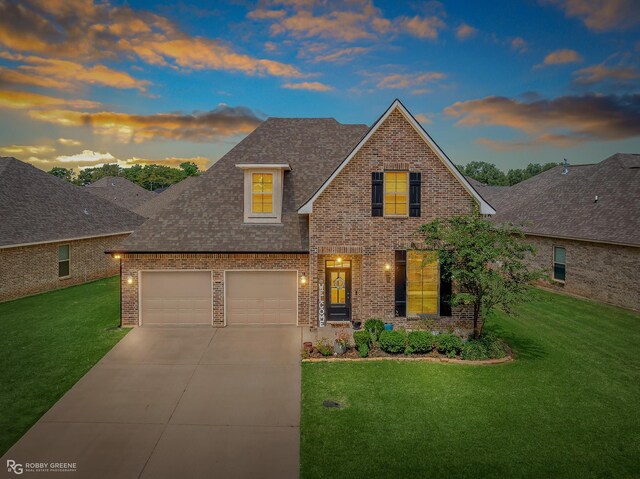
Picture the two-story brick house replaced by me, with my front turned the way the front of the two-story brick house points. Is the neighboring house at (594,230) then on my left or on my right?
on my left

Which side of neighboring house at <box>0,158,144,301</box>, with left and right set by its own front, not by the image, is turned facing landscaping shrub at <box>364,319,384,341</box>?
left

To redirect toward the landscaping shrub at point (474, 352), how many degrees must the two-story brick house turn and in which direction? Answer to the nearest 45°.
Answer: approximately 45° to its left

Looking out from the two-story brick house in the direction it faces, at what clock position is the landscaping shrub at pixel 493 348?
The landscaping shrub is roughly at 10 o'clock from the two-story brick house.

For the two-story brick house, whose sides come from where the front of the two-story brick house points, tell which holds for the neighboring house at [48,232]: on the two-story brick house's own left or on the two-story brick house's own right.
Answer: on the two-story brick house's own right

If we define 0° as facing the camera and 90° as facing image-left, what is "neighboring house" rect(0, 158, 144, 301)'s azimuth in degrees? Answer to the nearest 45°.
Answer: approximately 45°
